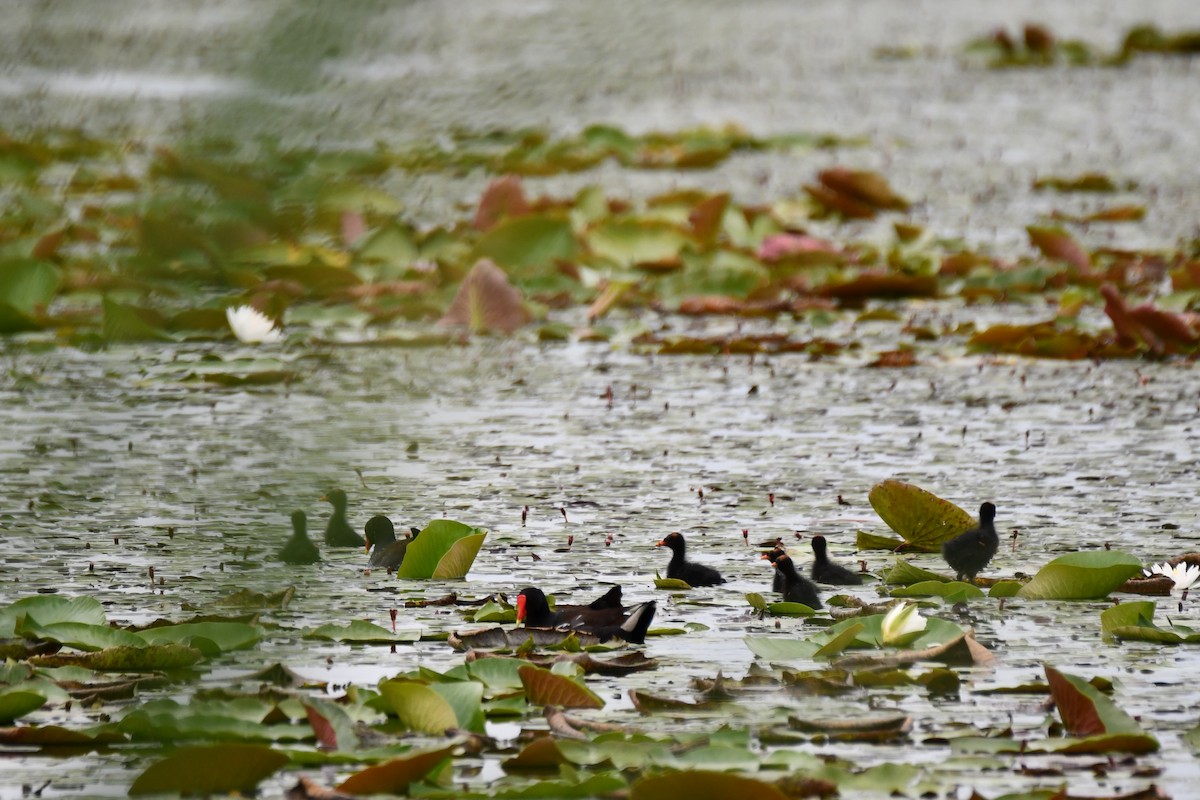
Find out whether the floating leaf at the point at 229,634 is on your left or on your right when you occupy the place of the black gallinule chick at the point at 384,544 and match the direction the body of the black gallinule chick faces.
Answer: on your left

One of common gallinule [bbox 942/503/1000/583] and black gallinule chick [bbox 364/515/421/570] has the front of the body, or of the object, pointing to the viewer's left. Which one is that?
the black gallinule chick

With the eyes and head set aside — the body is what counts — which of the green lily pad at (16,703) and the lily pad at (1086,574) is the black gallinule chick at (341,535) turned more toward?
the green lily pad

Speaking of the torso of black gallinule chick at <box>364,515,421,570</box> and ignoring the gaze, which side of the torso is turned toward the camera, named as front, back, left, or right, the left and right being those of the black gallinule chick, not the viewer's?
left

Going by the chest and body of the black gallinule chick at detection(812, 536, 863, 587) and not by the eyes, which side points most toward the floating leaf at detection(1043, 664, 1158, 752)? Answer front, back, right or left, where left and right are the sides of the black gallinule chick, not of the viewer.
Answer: left

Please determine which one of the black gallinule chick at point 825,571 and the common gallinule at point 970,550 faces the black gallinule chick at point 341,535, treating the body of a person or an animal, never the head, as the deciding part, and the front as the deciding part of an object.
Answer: the black gallinule chick at point 825,571

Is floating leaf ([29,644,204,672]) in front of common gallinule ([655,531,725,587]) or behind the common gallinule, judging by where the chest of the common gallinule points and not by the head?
in front

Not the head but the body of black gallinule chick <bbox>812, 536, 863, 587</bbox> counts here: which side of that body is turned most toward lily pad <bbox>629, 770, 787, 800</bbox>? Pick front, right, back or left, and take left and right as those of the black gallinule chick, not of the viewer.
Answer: left

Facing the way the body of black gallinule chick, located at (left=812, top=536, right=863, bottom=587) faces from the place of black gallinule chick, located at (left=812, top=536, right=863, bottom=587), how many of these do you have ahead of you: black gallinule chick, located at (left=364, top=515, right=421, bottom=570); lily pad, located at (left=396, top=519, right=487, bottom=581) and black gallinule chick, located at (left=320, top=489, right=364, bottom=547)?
3

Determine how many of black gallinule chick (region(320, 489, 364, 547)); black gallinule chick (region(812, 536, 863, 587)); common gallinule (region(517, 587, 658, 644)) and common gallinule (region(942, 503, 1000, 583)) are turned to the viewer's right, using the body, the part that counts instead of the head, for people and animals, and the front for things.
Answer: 1
